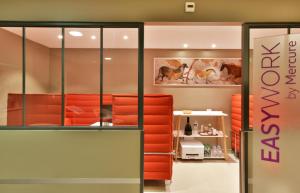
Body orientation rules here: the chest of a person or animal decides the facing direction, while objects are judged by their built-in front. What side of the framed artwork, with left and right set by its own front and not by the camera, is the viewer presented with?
front

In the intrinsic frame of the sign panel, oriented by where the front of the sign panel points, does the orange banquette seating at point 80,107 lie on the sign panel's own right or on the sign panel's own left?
on the sign panel's own right

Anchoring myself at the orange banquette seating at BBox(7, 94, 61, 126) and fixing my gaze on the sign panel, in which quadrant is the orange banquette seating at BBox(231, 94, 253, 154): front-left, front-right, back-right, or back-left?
front-left

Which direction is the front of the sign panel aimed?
toward the camera
